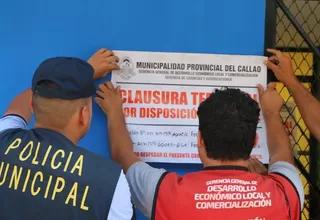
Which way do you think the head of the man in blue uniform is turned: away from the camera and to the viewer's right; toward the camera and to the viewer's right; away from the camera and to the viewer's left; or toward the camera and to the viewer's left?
away from the camera and to the viewer's right

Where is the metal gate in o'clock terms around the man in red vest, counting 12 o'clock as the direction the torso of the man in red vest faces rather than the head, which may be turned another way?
The metal gate is roughly at 1 o'clock from the man in red vest.

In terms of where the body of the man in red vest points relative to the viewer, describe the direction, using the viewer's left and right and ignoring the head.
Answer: facing away from the viewer

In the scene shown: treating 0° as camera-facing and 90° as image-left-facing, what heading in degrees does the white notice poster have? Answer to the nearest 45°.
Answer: approximately 0°

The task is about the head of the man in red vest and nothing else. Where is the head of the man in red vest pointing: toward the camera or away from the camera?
away from the camera

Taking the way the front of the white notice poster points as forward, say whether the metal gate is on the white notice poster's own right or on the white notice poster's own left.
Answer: on the white notice poster's own left
